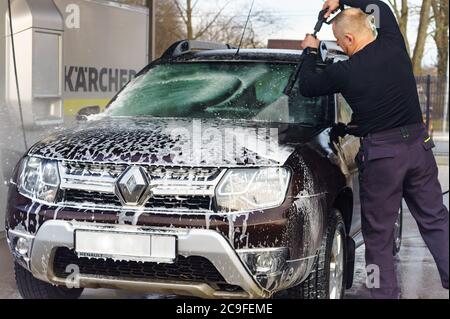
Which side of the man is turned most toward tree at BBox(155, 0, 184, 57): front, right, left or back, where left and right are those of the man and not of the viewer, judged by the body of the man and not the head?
front

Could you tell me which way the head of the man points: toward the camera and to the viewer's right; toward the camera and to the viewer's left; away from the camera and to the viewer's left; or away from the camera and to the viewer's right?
away from the camera and to the viewer's left

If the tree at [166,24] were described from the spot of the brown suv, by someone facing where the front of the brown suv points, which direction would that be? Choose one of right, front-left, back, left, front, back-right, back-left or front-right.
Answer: back-right

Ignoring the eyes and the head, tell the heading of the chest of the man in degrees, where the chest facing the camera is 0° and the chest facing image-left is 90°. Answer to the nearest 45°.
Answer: approximately 135°

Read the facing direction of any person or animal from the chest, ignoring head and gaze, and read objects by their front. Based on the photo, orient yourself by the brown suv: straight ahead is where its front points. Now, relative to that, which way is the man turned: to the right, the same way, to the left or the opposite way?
to the right

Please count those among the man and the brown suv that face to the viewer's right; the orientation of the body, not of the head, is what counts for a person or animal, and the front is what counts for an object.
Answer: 0

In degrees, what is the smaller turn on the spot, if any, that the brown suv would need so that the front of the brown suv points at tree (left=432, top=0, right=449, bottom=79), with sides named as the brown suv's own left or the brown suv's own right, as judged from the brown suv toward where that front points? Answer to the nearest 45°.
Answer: approximately 180°

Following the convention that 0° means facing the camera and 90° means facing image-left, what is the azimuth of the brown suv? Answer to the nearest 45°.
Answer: approximately 45°

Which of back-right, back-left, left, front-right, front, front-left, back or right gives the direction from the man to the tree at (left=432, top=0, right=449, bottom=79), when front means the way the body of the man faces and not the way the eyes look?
front-right

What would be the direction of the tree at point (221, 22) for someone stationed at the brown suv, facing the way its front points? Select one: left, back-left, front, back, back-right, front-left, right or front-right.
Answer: back-right
